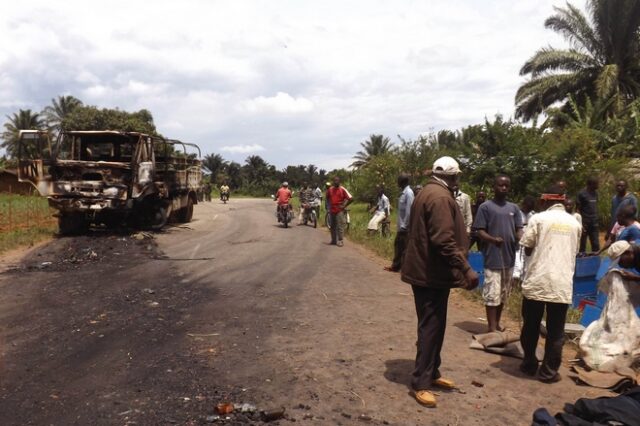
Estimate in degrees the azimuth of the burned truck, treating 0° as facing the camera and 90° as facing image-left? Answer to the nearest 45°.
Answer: approximately 45°

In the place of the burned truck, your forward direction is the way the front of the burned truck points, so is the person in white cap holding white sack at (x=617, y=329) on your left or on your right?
on your left

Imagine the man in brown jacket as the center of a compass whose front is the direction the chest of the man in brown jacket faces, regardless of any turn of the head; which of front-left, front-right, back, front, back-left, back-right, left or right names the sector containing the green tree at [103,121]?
back-left

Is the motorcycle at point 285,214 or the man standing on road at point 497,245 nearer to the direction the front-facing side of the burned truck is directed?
the man standing on road

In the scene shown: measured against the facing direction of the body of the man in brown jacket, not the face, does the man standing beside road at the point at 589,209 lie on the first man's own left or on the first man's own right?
on the first man's own left

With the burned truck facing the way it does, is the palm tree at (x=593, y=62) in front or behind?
behind

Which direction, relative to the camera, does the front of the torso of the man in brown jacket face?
to the viewer's right

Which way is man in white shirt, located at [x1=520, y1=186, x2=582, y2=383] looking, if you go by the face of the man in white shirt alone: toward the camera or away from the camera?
away from the camera

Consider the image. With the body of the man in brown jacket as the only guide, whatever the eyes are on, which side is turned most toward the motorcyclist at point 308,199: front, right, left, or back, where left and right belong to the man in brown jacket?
left

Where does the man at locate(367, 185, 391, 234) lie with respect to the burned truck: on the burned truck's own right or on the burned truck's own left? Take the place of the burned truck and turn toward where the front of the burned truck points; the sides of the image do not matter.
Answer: on the burned truck's own left

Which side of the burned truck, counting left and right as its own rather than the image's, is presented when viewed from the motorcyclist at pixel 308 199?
back
